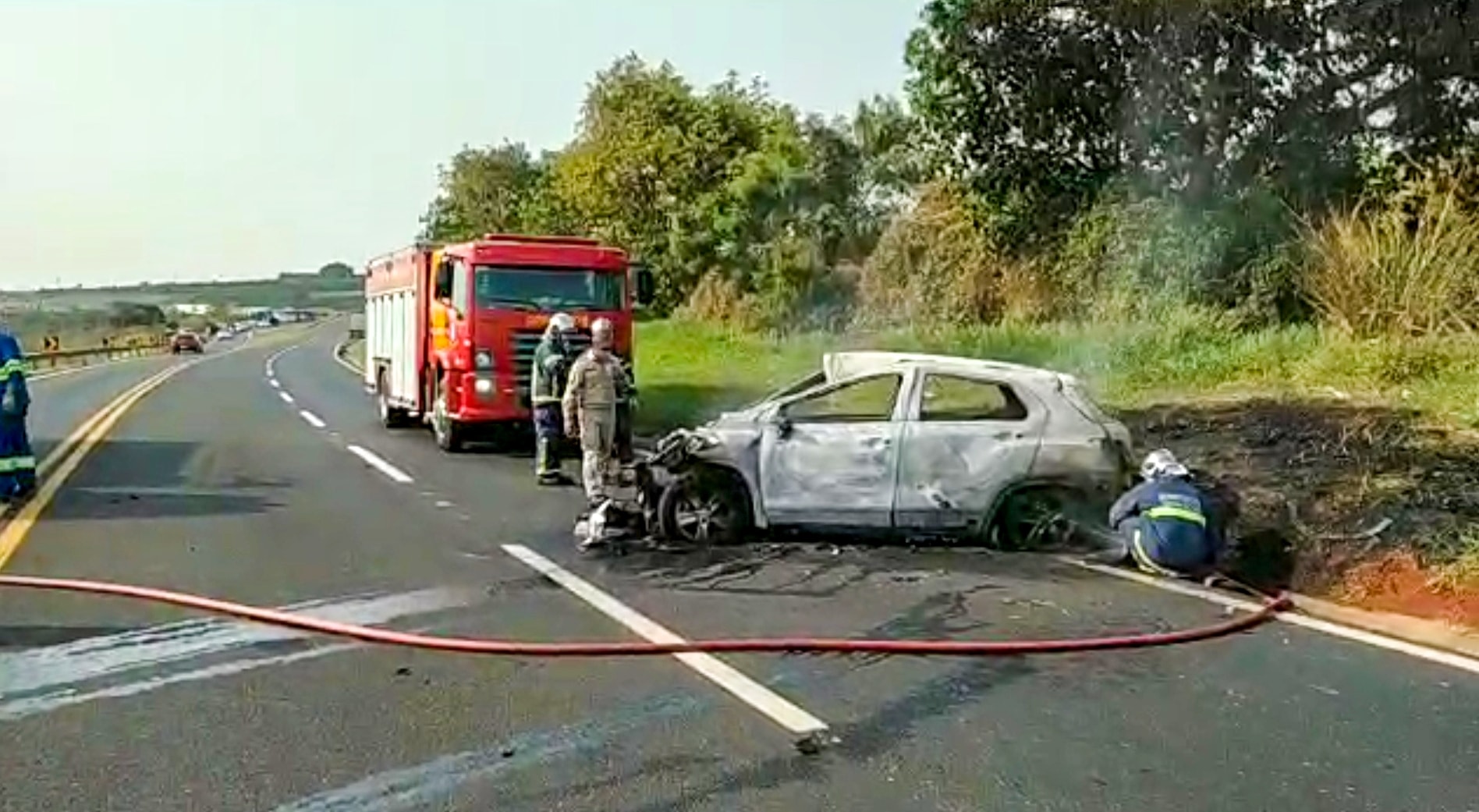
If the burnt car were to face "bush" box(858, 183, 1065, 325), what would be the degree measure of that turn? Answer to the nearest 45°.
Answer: approximately 90° to its right

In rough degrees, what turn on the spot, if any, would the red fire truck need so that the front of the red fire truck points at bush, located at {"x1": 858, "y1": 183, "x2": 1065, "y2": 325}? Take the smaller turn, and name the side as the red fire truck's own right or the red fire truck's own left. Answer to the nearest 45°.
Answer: approximately 90° to the red fire truck's own left

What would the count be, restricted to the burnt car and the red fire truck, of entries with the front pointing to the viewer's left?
1

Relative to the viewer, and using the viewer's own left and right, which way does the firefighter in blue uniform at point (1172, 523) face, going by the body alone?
facing away from the viewer and to the left of the viewer

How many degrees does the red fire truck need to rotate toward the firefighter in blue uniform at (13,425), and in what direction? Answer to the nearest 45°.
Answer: approximately 90° to its right

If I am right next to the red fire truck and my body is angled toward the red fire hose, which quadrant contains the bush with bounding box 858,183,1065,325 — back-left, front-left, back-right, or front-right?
back-left

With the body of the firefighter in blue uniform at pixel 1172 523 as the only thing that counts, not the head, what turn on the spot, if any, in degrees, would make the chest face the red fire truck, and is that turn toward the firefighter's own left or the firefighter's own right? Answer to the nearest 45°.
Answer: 0° — they already face it

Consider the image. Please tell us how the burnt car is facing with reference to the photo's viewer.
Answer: facing to the left of the viewer
